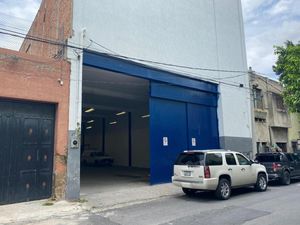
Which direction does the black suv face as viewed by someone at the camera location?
facing away from the viewer and to the right of the viewer

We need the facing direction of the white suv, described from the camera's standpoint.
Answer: facing away from the viewer and to the right of the viewer

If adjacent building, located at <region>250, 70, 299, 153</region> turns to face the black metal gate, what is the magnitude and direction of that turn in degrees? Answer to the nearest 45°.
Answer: approximately 90° to its right

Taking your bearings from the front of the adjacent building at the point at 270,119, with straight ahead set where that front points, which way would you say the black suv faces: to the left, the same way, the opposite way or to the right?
to the left

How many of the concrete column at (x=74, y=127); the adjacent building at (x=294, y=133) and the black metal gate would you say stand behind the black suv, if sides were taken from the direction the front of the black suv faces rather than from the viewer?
2

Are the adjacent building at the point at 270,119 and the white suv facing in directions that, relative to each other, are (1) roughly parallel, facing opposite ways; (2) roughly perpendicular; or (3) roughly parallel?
roughly perpendicular

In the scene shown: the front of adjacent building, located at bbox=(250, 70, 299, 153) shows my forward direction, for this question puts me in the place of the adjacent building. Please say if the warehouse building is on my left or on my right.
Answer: on my right

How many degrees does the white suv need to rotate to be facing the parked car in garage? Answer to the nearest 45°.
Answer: approximately 90° to its left

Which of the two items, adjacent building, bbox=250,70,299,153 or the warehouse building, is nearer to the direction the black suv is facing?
the adjacent building

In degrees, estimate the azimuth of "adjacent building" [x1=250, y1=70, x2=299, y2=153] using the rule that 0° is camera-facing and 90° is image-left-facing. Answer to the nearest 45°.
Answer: approximately 315°

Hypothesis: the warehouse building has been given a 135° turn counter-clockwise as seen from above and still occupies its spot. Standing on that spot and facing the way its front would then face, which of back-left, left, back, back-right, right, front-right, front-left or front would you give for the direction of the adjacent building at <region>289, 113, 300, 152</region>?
front-right

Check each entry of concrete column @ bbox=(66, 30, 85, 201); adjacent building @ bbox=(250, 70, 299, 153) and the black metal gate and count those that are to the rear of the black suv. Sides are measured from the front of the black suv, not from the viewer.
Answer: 2

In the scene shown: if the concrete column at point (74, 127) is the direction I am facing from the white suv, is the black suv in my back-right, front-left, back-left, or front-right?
back-right

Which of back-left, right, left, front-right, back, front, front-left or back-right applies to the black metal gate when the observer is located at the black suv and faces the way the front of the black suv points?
back
